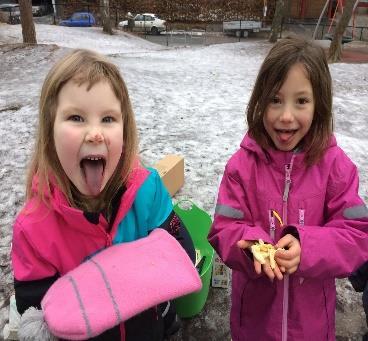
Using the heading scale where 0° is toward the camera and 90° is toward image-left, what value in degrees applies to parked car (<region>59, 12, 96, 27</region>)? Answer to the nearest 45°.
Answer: approximately 90°

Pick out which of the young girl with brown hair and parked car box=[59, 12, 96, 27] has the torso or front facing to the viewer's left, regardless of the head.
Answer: the parked car

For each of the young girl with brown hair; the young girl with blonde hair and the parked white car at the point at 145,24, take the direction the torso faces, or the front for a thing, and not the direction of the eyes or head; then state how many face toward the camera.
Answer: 2

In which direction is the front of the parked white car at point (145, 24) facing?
to the viewer's left

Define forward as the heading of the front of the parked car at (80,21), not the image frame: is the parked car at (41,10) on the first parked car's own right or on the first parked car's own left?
on the first parked car's own right

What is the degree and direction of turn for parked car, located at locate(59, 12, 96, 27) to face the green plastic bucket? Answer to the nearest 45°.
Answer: approximately 90° to its left

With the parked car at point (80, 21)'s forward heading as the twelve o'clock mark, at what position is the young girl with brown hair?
The young girl with brown hair is roughly at 9 o'clock from the parked car.

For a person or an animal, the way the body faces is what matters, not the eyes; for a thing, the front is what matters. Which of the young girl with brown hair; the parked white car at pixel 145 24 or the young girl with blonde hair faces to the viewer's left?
the parked white car

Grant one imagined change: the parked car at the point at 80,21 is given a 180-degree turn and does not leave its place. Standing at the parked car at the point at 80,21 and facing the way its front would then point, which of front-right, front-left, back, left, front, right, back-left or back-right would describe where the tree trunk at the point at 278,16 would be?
front-right

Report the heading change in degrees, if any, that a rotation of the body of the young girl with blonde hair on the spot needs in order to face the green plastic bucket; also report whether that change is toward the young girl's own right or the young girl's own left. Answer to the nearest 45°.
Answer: approximately 135° to the young girl's own left

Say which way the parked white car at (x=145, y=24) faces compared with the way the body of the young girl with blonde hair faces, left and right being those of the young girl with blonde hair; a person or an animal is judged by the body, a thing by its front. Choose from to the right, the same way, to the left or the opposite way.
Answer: to the right
